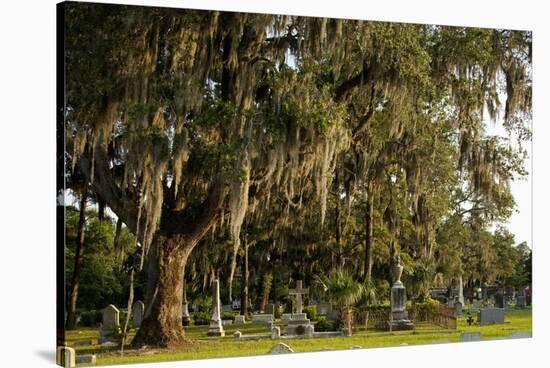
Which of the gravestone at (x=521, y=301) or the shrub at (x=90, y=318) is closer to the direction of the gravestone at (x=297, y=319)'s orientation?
the shrub

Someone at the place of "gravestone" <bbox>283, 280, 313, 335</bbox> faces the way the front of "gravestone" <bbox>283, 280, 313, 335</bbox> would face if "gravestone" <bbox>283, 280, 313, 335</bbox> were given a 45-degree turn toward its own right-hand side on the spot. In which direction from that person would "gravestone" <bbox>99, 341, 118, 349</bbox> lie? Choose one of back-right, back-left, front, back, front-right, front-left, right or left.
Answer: front

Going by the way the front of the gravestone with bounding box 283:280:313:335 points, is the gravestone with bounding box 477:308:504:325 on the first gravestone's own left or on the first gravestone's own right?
on the first gravestone's own left

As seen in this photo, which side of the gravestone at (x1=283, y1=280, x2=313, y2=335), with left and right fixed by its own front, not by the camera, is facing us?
front

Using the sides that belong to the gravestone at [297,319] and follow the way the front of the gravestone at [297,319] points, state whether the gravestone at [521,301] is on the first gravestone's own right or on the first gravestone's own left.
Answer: on the first gravestone's own left
